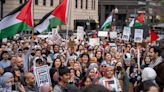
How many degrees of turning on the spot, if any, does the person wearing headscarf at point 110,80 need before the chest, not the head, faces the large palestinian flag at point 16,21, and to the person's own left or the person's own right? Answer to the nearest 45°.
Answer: approximately 135° to the person's own right

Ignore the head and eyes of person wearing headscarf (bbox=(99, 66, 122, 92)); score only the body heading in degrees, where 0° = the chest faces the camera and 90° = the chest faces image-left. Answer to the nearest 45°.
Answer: approximately 0°
